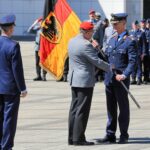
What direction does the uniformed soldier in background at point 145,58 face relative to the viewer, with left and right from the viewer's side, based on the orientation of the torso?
facing the viewer and to the left of the viewer

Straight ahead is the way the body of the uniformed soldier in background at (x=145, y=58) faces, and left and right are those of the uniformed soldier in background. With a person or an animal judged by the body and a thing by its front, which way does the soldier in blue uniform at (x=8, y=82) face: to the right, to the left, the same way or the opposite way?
the opposite way

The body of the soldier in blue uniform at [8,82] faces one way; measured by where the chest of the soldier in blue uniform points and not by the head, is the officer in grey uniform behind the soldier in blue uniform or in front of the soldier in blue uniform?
in front

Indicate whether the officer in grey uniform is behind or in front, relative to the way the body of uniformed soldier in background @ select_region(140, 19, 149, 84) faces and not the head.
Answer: in front

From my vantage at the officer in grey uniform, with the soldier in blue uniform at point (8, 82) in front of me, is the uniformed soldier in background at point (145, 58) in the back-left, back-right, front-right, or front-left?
back-right

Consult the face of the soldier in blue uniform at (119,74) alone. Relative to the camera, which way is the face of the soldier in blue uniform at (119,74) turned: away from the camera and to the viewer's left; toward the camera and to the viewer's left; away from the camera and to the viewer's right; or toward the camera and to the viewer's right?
toward the camera and to the viewer's left

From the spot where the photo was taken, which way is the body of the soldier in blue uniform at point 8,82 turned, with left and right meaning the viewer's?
facing away from the viewer and to the right of the viewer

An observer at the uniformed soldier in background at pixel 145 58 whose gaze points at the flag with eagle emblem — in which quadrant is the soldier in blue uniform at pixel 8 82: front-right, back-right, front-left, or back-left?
front-left

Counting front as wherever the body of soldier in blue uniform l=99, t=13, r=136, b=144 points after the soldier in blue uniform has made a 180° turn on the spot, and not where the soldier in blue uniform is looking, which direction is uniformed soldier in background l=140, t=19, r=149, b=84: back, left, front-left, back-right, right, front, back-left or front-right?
front-left

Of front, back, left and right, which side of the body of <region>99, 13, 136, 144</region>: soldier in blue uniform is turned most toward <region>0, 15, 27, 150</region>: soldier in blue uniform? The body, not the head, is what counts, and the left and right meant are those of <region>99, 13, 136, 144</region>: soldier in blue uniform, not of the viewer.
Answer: front
